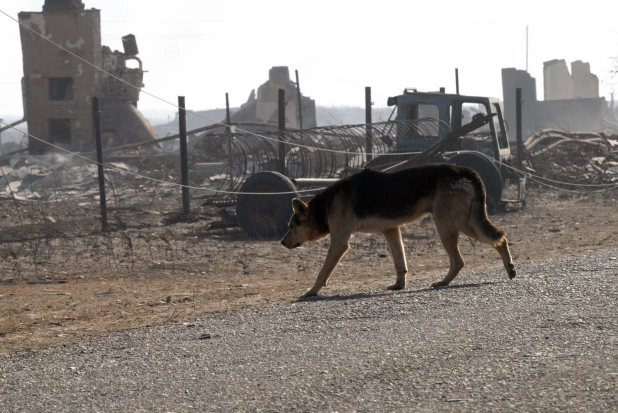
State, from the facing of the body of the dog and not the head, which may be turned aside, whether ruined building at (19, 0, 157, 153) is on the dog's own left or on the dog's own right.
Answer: on the dog's own right

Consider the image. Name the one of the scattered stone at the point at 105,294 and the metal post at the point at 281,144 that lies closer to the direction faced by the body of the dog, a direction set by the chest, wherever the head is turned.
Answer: the scattered stone

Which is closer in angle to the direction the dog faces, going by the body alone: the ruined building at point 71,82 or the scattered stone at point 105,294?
the scattered stone

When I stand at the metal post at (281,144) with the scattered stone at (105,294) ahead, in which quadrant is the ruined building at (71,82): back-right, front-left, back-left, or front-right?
back-right

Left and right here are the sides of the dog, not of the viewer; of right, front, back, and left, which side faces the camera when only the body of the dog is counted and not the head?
left

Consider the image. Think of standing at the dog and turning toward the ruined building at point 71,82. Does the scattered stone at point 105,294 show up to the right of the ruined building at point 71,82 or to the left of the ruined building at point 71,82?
left

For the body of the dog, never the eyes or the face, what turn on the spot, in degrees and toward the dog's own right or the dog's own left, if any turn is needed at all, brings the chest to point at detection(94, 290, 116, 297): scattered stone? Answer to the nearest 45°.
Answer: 0° — it already faces it
